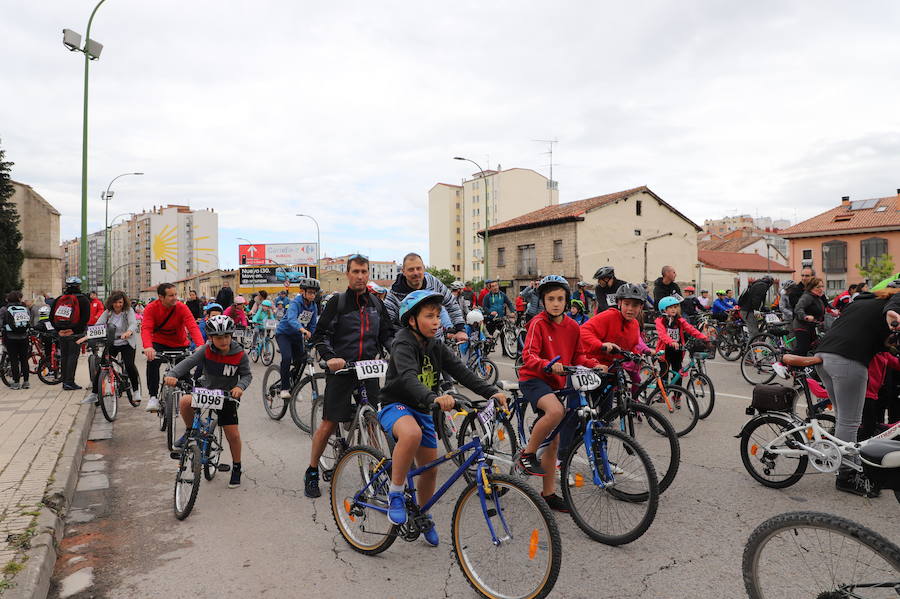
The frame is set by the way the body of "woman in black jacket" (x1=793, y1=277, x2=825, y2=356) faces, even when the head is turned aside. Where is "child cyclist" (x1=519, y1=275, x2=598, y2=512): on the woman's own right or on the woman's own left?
on the woman's own right

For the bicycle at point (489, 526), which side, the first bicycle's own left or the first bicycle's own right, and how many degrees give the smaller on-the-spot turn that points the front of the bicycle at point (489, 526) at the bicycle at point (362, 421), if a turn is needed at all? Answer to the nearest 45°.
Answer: approximately 180°

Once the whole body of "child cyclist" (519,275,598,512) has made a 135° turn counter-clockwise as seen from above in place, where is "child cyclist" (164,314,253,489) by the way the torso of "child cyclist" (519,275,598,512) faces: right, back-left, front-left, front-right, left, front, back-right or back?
left

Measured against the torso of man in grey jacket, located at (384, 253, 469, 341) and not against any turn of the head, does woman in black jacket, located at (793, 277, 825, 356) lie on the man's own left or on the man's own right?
on the man's own left

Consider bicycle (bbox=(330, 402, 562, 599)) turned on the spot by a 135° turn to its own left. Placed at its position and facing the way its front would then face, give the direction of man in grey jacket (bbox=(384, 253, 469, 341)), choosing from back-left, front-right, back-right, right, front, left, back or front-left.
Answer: front

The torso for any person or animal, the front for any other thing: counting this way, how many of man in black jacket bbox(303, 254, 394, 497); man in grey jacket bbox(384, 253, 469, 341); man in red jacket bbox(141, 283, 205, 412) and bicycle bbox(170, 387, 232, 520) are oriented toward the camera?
4

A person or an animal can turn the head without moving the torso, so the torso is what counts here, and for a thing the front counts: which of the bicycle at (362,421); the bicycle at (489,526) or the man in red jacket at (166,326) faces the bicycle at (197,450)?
the man in red jacket

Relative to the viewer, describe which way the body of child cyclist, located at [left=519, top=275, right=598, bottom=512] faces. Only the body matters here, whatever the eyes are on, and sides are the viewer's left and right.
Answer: facing the viewer and to the right of the viewer

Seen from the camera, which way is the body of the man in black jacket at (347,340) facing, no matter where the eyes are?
toward the camera

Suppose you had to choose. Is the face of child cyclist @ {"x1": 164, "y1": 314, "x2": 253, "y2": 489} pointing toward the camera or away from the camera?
toward the camera

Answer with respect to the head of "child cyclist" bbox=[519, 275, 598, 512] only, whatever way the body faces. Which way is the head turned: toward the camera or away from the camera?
toward the camera

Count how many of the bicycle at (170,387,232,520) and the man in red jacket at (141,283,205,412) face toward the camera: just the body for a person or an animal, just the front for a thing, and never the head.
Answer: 2

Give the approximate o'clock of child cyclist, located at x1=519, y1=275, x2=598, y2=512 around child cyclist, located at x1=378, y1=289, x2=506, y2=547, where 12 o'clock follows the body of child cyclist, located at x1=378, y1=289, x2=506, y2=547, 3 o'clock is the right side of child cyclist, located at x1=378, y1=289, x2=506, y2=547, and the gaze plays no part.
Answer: child cyclist, located at x1=519, y1=275, x2=598, y2=512 is roughly at 9 o'clock from child cyclist, located at x1=378, y1=289, x2=506, y2=547.

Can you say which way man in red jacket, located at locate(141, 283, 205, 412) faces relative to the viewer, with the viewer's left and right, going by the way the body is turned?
facing the viewer

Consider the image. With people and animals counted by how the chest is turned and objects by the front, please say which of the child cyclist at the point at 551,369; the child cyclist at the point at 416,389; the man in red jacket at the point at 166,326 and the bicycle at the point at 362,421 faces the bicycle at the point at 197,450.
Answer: the man in red jacket

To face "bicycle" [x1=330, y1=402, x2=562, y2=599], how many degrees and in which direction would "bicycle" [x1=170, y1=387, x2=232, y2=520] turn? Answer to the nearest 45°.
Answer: approximately 45° to its left
